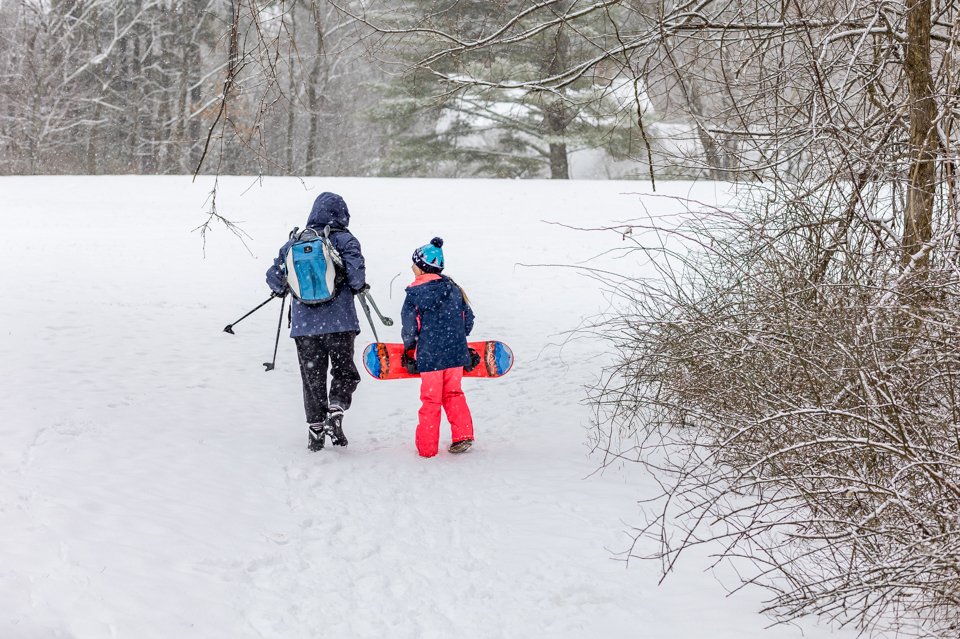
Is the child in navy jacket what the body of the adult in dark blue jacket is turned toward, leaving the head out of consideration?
no

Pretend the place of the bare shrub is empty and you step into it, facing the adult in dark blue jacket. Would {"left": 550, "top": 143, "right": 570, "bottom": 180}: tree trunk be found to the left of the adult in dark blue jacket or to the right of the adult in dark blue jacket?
right

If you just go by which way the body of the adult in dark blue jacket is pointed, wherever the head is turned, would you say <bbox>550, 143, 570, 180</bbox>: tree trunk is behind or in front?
in front

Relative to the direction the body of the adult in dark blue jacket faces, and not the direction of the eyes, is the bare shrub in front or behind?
behind

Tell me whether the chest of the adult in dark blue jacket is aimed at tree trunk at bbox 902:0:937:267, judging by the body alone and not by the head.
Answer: no

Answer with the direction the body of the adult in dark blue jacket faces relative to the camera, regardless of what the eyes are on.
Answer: away from the camera
